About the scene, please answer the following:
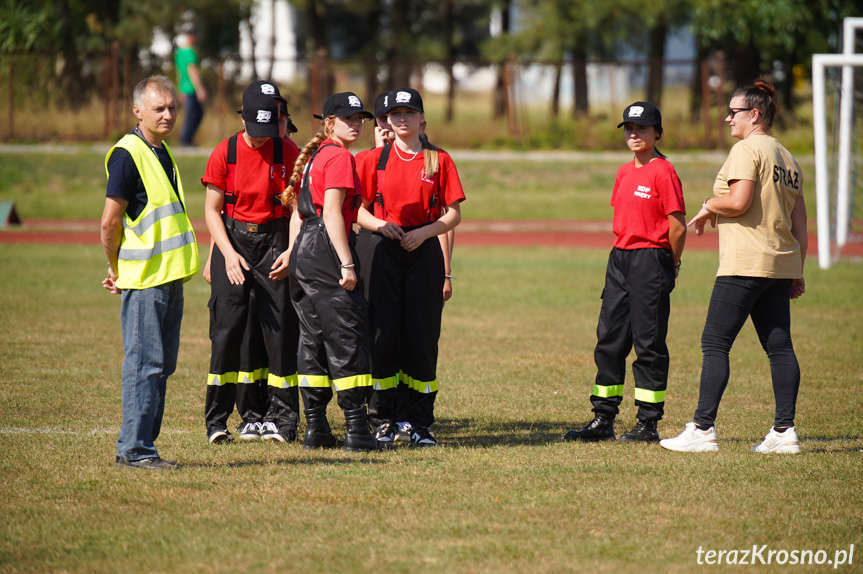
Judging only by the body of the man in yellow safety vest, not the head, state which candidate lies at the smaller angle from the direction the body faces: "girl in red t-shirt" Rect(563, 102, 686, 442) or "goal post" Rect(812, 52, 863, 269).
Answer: the girl in red t-shirt

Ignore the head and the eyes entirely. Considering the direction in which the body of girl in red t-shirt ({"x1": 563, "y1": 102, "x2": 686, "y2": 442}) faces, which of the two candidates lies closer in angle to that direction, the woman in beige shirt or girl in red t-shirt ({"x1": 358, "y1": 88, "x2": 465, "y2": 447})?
the girl in red t-shirt

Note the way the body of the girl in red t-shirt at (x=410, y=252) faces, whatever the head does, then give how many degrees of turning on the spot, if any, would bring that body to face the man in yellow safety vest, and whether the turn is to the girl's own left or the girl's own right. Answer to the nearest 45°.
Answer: approximately 45° to the girl's own right

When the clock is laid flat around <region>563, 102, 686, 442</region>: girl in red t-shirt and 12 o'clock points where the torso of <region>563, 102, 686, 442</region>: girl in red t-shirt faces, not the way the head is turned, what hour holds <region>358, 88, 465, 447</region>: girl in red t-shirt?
<region>358, 88, 465, 447</region>: girl in red t-shirt is roughly at 1 o'clock from <region>563, 102, 686, 442</region>: girl in red t-shirt.

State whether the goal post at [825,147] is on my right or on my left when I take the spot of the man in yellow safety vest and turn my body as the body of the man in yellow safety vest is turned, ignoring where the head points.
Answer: on my left

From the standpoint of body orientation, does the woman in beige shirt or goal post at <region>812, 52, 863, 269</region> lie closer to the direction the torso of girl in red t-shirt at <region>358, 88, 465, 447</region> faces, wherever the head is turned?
the woman in beige shirt

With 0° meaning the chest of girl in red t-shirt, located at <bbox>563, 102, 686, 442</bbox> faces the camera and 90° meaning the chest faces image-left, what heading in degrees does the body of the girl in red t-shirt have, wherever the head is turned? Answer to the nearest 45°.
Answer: approximately 45°

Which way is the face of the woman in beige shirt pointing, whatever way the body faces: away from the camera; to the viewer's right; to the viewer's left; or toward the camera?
to the viewer's left

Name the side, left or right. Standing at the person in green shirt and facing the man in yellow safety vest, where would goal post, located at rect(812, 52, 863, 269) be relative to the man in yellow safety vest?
left
